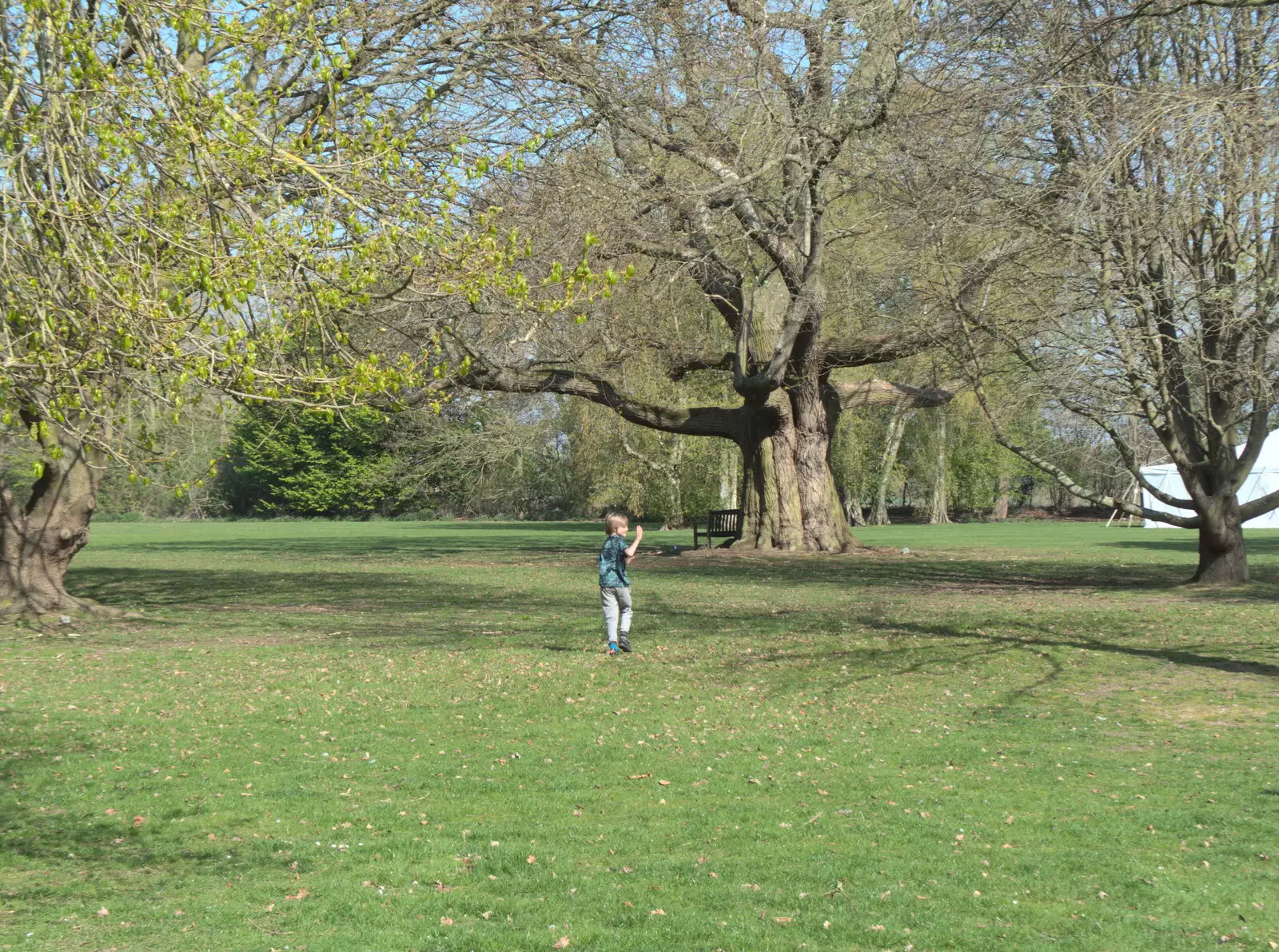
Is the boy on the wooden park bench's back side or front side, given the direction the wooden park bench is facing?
on the front side

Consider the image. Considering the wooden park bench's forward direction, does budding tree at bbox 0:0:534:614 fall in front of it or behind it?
in front

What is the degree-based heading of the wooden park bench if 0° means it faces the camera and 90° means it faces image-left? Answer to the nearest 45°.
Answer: approximately 45°

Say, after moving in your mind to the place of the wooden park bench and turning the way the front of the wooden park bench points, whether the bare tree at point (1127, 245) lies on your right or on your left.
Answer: on your left
